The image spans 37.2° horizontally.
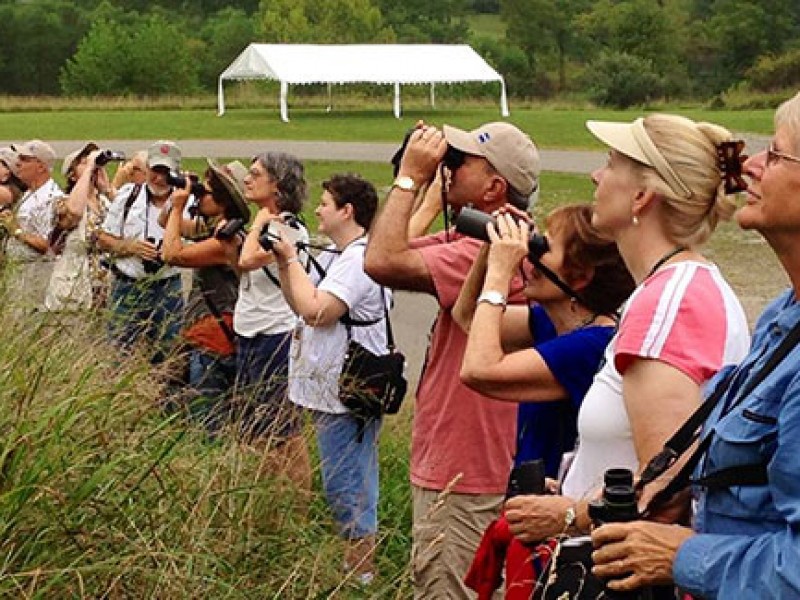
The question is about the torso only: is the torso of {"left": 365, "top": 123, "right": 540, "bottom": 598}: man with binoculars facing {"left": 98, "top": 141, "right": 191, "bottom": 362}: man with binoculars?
no
